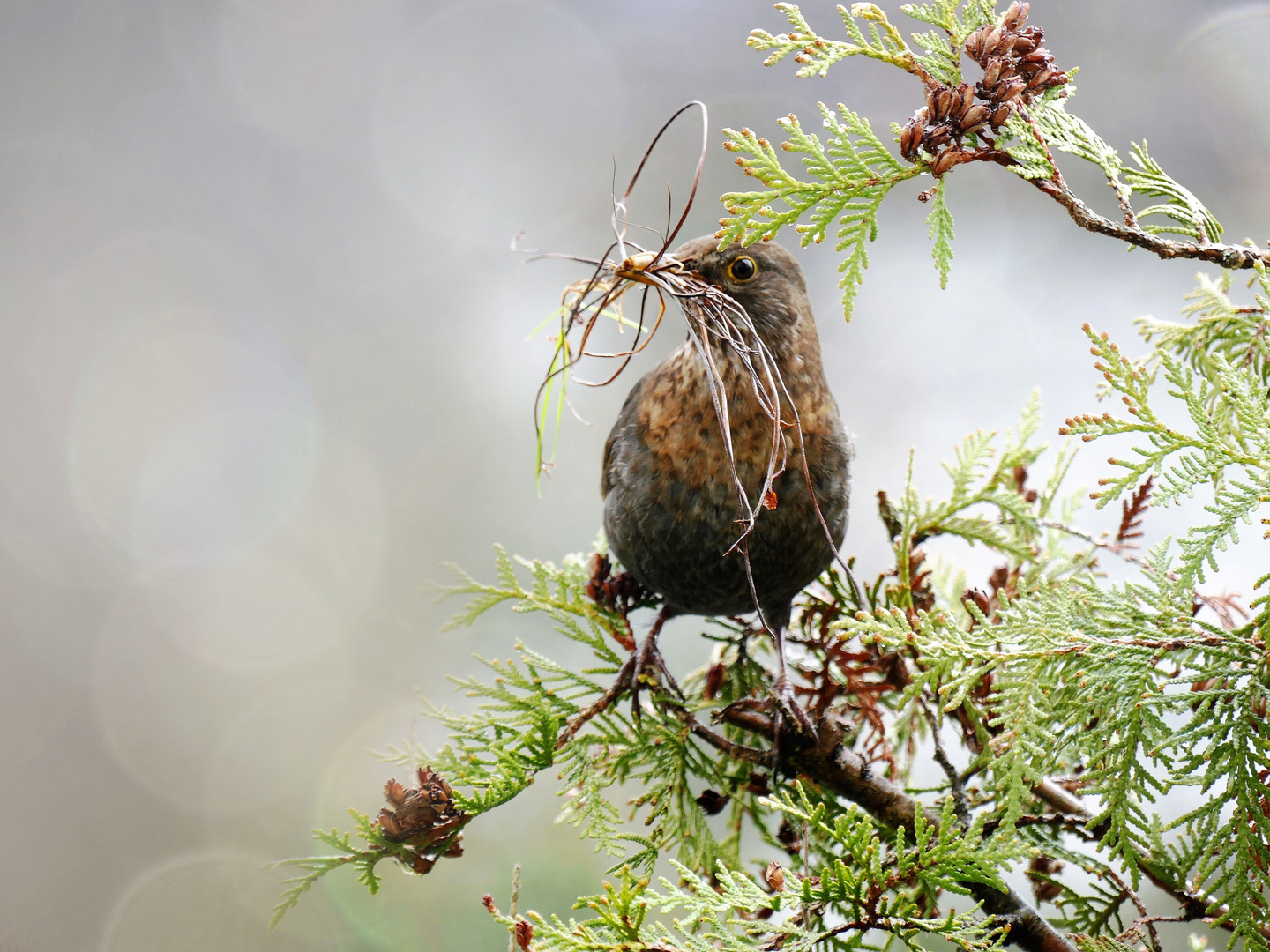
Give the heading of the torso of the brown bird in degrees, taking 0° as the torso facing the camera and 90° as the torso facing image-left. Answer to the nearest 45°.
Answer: approximately 0°
